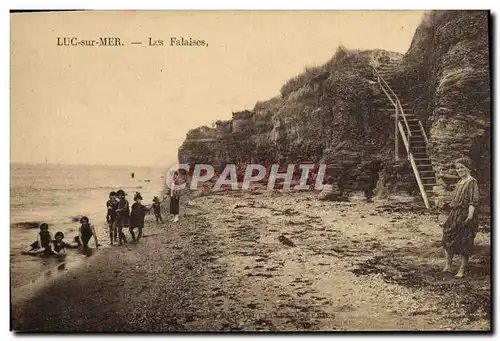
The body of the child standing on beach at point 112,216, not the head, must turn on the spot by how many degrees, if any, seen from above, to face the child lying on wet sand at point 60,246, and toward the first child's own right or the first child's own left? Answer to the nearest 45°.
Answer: approximately 90° to the first child's own right

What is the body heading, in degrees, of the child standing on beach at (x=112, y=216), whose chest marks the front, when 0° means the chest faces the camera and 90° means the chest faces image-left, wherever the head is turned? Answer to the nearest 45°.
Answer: approximately 0°

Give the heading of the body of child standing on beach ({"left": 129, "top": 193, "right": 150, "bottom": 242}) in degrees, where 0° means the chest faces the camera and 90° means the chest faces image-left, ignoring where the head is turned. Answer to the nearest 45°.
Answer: approximately 0°

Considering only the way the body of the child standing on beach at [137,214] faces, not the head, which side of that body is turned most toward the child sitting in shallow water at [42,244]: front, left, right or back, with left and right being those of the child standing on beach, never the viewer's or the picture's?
right

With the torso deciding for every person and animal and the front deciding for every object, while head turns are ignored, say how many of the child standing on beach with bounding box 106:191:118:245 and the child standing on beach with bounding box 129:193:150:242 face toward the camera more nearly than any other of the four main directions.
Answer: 2

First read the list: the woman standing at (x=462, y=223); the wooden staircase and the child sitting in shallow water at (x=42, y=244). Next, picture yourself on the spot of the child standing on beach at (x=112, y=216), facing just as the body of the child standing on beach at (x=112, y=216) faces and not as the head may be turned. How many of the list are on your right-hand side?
1

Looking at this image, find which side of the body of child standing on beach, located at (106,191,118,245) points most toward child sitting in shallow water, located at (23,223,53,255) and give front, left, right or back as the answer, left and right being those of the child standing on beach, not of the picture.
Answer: right
